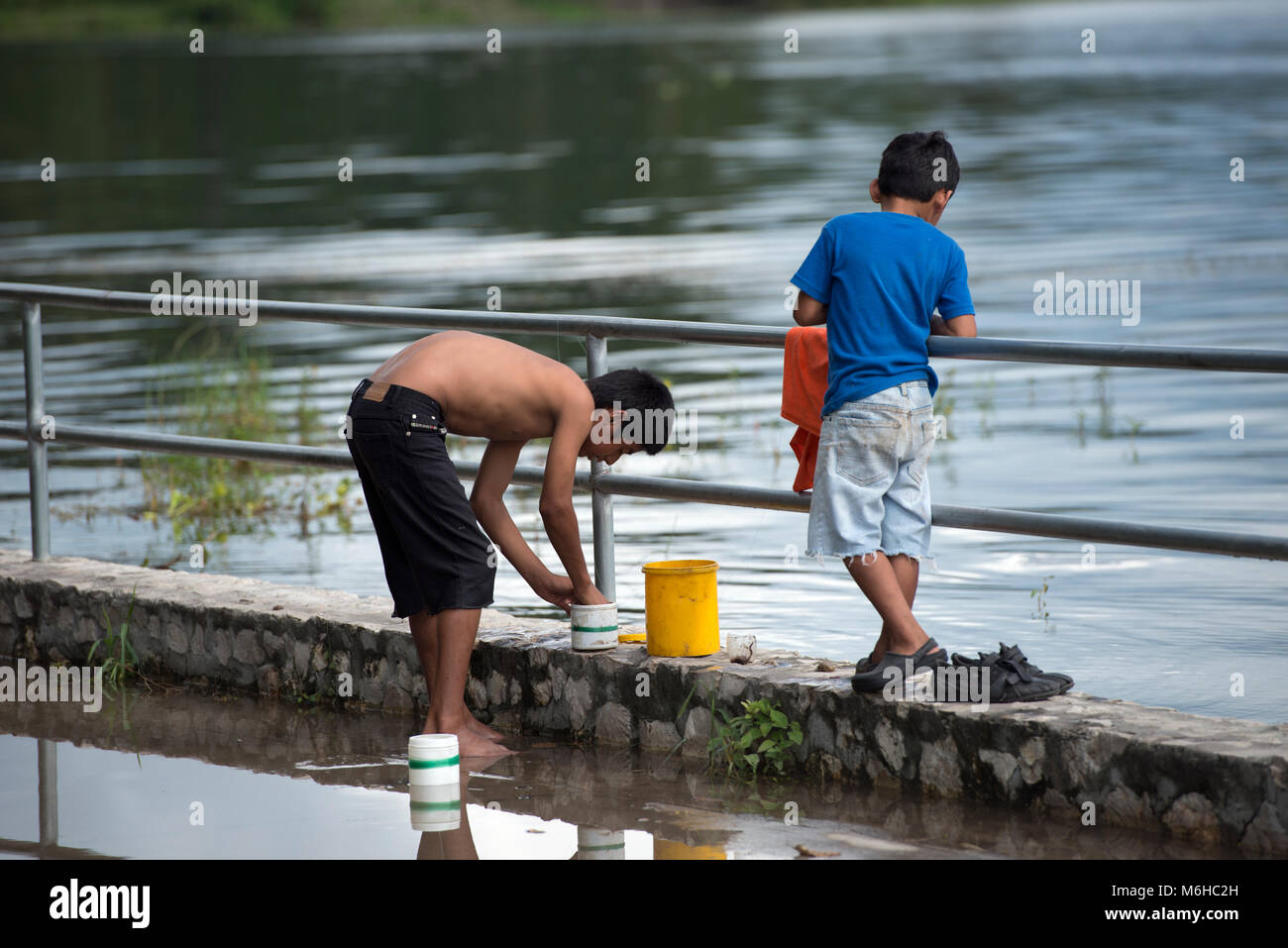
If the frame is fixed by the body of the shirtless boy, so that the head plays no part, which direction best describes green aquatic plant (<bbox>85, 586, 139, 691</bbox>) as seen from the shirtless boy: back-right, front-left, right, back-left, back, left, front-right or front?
back-left

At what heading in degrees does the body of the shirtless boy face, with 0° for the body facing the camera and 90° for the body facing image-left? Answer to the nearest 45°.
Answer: approximately 270°

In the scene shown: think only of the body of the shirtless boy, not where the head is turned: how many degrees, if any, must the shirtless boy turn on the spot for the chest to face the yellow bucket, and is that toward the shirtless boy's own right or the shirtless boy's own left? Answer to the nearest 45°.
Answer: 0° — they already face it

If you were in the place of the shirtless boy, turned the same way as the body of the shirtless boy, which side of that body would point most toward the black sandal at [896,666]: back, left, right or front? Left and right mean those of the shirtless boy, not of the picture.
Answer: front

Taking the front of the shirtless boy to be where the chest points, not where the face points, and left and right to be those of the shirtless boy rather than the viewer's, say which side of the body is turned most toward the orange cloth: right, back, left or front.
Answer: front

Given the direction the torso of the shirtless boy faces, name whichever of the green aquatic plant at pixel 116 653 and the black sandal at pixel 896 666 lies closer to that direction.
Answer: the black sandal

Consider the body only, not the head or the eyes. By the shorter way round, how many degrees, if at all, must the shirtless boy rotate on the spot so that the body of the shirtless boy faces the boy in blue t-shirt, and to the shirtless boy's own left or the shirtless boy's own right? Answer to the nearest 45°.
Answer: approximately 45° to the shirtless boy's own right

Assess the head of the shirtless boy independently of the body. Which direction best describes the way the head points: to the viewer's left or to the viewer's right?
to the viewer's right

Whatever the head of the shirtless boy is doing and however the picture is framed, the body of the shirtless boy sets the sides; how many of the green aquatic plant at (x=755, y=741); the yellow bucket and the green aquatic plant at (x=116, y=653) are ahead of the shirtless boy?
2

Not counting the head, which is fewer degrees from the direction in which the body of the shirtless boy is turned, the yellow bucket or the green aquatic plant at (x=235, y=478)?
the yellow bucket

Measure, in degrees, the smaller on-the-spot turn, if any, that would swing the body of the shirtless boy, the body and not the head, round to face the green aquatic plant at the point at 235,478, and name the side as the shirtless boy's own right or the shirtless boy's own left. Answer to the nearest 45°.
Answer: approximately 90° to the shirtless boy's own left
